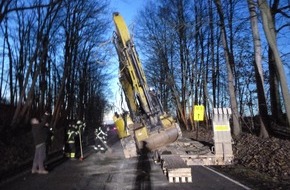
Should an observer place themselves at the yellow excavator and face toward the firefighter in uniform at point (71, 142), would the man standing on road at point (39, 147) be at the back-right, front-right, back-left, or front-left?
front-left

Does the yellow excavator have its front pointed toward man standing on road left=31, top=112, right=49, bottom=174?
no
